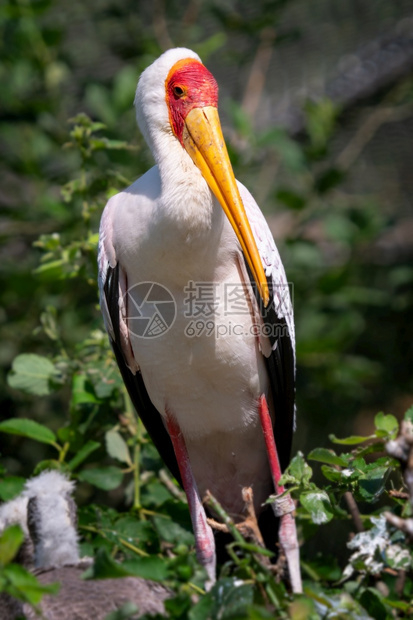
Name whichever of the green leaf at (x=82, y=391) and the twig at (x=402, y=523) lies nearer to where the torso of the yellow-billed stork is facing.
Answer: the twig

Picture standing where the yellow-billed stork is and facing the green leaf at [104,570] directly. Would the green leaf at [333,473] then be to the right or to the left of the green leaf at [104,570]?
left

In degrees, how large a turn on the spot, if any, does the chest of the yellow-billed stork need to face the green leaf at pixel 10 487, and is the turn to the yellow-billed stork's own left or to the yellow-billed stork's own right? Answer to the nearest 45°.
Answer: approximately 90° to the yellow-billed stork's own right

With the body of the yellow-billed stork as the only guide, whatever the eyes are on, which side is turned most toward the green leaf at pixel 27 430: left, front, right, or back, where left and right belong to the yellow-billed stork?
right

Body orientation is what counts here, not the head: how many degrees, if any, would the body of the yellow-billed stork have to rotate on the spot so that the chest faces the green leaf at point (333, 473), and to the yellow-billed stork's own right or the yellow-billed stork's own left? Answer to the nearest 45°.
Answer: approximately 45° to the yellow-billed stork's own left

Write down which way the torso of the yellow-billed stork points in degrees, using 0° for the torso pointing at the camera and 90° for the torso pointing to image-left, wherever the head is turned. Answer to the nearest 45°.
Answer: approximately 0°
